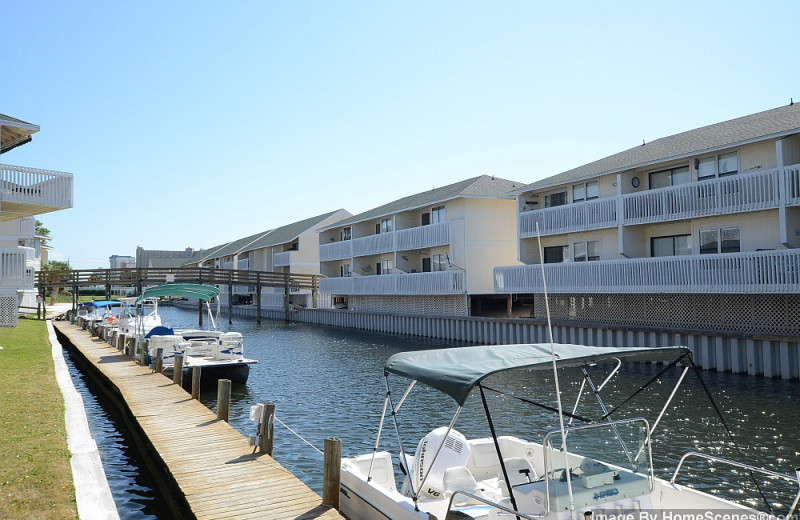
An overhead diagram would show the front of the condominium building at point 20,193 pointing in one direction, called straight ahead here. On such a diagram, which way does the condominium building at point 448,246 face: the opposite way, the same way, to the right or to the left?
the opposite way

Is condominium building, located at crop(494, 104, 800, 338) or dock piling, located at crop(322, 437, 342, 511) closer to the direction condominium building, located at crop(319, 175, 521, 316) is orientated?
the dock piling

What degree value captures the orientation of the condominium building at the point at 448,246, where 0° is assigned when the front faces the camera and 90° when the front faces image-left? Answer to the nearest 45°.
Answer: approximately 45°

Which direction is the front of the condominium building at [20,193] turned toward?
to the viewer's right

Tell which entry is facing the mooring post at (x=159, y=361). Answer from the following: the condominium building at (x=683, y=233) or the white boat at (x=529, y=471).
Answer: the condominium building

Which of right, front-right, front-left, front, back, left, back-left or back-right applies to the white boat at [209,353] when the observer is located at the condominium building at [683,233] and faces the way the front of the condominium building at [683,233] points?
front

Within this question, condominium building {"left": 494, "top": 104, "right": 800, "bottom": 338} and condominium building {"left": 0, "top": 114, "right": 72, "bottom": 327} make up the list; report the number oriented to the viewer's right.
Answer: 1

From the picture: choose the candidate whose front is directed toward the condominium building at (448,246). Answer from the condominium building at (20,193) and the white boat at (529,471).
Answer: the condominium building at (20,193)

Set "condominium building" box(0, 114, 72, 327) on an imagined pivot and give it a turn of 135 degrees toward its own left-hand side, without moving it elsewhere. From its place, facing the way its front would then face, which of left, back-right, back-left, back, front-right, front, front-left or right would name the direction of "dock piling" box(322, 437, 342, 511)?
back-left

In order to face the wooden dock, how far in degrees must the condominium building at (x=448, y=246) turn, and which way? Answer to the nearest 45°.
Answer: approximately 45° to its left

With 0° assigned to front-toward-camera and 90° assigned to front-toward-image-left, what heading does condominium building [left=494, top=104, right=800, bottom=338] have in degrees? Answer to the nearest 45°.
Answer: approximately 45°

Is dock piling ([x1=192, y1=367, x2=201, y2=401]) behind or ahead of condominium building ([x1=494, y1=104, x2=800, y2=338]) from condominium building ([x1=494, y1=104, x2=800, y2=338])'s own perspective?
ahead

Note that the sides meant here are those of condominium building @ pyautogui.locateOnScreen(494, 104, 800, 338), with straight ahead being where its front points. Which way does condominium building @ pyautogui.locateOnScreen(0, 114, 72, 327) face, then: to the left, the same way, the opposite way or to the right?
the opposite way

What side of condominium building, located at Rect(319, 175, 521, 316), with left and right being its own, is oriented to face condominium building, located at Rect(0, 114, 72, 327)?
front

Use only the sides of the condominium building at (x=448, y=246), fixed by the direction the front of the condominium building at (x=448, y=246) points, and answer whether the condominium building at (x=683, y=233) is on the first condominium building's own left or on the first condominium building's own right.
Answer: on the first condominium building's own left

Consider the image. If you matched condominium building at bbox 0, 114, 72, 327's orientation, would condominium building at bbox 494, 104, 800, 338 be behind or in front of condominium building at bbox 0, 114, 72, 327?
in front

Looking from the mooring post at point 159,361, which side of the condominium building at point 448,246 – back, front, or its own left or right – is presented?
front

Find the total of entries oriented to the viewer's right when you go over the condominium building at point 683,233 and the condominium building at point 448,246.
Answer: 0

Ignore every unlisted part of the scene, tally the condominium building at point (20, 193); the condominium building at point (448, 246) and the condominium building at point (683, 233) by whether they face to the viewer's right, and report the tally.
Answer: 1

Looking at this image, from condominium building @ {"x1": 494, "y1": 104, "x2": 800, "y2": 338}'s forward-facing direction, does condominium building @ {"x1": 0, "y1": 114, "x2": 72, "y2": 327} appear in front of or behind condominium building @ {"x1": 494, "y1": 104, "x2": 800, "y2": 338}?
in front
